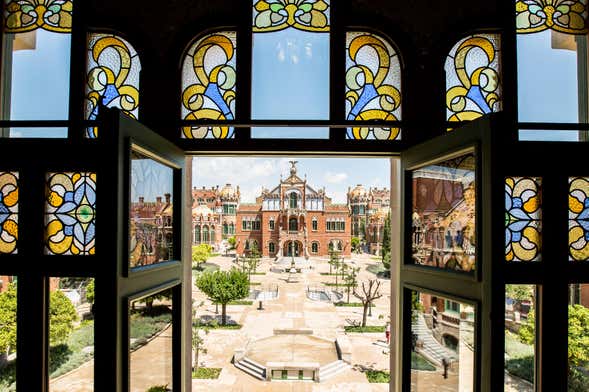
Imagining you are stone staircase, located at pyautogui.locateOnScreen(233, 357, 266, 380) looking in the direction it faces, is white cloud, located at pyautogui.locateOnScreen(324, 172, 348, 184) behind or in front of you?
behind

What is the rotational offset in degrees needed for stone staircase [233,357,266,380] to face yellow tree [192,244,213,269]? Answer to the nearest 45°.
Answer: approximately 135° to its right

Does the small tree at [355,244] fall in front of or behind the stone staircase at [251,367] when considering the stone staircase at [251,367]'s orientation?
behind

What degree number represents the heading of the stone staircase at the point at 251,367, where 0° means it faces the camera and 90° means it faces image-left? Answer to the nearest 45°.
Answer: approximately 45°

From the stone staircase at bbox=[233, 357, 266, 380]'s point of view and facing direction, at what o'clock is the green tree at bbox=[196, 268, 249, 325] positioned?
The green tree is roughly at 4 o'clock from the stone staircase.

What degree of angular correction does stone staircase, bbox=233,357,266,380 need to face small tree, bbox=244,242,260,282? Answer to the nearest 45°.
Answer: approximately 135° to its right

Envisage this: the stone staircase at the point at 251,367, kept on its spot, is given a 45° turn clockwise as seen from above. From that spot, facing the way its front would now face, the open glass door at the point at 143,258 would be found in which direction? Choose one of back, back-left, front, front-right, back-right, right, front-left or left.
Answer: left

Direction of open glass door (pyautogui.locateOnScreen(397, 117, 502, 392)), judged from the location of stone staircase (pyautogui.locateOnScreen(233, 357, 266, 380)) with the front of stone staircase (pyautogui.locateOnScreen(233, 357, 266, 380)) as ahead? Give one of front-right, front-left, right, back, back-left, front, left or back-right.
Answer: front-left
